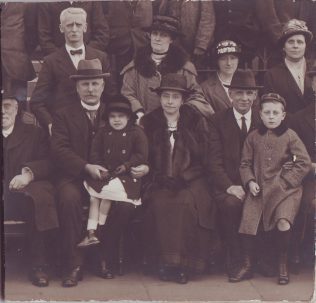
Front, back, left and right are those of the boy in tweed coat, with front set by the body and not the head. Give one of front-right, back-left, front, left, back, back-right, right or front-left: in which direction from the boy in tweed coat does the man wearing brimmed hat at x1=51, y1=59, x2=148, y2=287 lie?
right

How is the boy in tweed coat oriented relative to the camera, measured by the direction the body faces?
toward the camera

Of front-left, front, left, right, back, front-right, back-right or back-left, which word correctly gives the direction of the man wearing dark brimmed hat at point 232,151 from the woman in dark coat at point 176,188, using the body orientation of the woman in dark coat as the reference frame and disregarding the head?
left

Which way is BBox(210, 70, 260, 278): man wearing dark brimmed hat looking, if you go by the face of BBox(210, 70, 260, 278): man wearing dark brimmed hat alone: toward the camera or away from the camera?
toward the camera

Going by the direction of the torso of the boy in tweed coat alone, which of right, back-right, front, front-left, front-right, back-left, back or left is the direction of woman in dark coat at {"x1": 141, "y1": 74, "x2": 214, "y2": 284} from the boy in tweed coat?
right

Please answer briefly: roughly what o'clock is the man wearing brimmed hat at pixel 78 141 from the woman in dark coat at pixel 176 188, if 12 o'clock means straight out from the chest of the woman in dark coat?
The man wearing brimmed hat is roughly at 3 o'clock from the woman in dark coat.

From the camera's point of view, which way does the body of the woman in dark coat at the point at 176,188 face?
toward the camera

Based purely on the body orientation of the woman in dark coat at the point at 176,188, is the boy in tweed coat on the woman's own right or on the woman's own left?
on the woman's own left

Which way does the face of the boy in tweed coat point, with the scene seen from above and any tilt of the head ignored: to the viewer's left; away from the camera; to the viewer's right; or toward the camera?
toward the camera

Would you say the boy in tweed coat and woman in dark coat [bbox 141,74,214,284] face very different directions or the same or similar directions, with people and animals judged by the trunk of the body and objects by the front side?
same or similar directions

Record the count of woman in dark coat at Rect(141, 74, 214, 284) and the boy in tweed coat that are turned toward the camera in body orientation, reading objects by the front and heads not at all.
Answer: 2

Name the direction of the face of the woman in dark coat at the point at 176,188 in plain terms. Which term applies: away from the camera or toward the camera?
toward the camera
